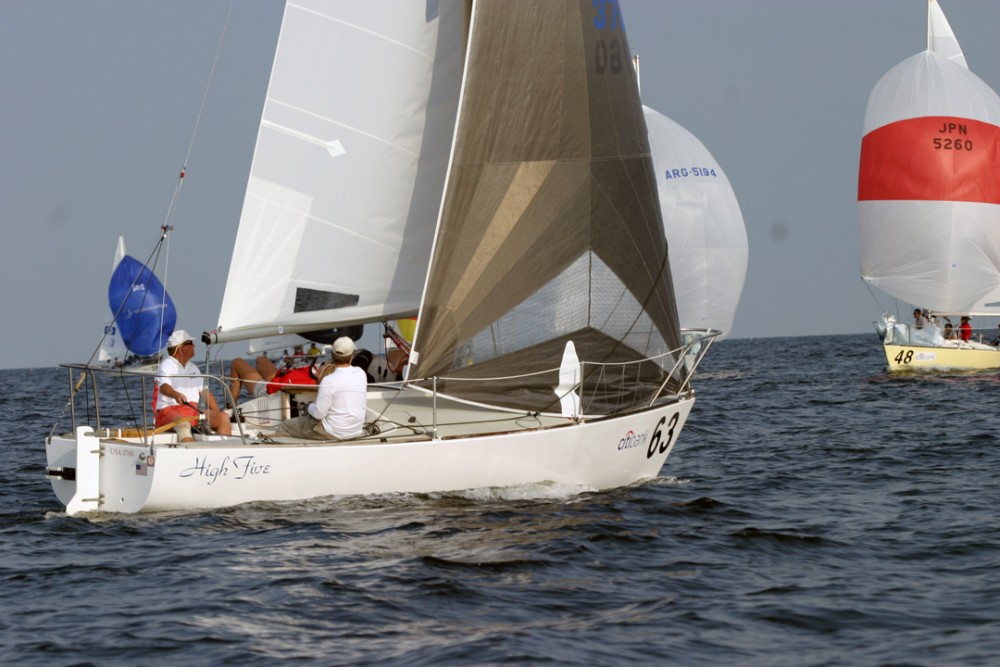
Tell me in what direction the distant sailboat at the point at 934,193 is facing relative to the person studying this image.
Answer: facing the viewer and to the left of the viewer

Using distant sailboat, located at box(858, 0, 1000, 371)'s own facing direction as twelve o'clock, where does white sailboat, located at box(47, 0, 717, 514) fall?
The white sailboat is roughly at 11 o'clock from the distant sailboat.

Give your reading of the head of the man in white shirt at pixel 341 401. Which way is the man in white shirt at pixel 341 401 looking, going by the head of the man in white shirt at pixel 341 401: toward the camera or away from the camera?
away from the camera

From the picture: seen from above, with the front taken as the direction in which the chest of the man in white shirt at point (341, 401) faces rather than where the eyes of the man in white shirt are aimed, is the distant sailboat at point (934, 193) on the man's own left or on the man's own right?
on the man's own right

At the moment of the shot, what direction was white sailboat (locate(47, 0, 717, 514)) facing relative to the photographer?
facing away from the viewer and to the right of the viewer

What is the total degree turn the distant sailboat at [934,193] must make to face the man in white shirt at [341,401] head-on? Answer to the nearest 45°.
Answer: approximately 45° to its left

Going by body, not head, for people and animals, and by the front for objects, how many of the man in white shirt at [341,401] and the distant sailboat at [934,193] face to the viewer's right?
0

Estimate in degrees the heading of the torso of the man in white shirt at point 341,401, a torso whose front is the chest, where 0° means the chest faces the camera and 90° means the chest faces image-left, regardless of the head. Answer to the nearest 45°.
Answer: approximately 135°

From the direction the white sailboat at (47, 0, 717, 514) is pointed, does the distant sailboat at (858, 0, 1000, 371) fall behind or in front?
in front
